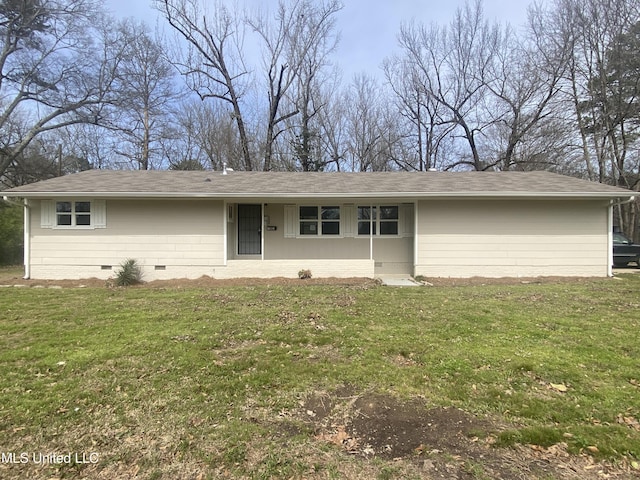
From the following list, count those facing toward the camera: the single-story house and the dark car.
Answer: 1

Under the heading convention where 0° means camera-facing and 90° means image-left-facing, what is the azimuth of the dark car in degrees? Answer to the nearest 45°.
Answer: approximately 270°

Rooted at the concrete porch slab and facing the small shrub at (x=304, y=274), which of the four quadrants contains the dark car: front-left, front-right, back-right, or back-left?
back-right

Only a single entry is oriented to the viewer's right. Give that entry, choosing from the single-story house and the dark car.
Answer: the dark car

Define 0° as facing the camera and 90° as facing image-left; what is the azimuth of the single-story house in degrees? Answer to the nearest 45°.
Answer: approximately 0°

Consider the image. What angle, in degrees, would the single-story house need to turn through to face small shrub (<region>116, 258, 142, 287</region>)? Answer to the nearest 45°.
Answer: approximately 90° to its right

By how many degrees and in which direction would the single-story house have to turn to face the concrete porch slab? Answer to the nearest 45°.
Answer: approximately 90° to its left
